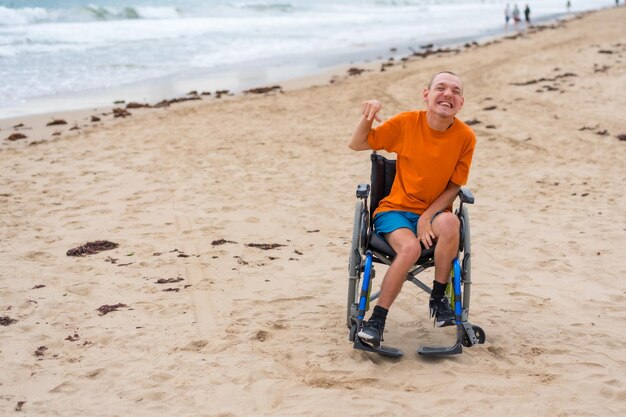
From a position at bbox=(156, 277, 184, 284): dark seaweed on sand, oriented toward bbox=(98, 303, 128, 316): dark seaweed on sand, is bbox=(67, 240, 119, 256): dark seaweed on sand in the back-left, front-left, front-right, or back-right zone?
back-right

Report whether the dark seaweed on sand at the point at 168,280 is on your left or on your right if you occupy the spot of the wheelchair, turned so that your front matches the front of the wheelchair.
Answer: on your right

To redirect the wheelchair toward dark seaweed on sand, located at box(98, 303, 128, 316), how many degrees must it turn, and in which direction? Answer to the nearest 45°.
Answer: approximately 90° to its right

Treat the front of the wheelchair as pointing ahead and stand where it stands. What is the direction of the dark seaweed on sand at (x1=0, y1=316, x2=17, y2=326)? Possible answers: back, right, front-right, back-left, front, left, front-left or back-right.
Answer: right

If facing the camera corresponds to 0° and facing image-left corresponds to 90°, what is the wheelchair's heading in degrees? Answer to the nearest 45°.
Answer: approximately 0°

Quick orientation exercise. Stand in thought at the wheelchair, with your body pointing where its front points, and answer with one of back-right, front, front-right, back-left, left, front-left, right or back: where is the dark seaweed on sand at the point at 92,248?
back-right

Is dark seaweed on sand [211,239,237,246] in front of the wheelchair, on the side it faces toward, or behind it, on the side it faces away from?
behind

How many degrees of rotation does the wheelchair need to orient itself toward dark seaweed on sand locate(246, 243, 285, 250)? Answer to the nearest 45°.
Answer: approximately 135° to its right
